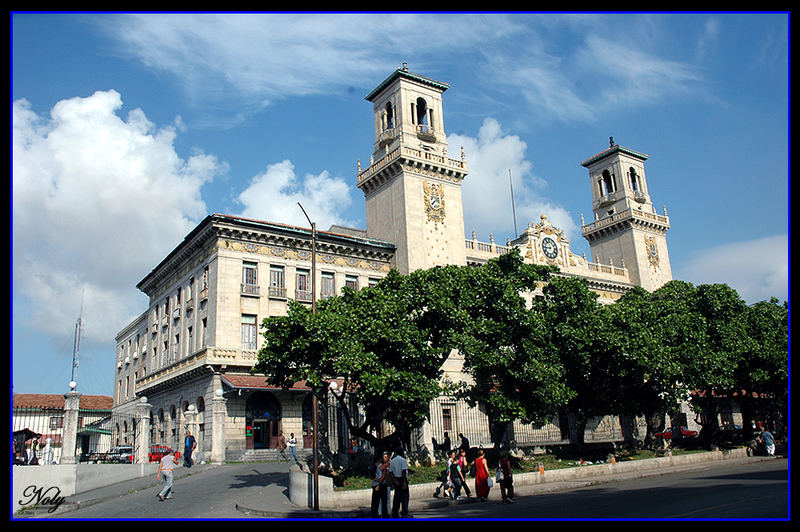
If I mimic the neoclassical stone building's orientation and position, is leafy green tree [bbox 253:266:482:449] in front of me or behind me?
in front

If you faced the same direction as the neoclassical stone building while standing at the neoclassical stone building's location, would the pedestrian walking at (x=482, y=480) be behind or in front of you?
in front

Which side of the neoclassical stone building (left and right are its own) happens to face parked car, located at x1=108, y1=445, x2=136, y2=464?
right

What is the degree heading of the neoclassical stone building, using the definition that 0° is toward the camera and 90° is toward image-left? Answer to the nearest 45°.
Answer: approximately 315°

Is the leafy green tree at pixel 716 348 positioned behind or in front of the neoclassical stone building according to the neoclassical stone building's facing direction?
in front
